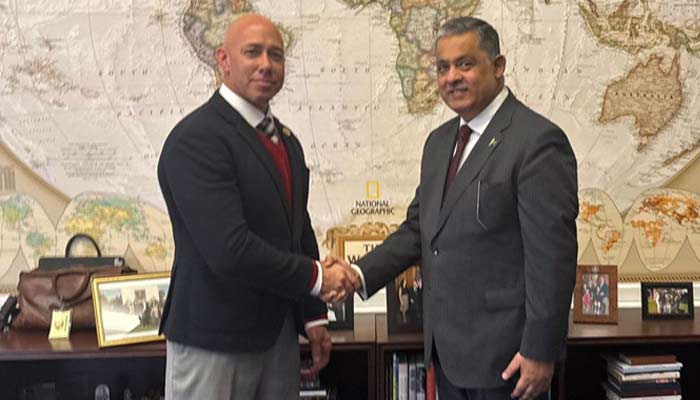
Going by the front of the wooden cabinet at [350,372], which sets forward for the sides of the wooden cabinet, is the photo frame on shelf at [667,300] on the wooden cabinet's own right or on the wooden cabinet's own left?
on the wooden cabinet's own left

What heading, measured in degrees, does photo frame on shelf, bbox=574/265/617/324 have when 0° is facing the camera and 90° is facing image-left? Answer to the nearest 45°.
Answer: approximately 0°

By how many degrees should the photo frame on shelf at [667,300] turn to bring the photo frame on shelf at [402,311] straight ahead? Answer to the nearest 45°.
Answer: approximately 45° to its right

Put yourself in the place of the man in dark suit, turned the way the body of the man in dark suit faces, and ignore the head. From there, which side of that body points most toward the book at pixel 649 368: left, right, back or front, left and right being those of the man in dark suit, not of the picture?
back

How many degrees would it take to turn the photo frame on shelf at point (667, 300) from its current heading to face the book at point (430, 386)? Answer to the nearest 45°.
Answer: approximately 45° to its right

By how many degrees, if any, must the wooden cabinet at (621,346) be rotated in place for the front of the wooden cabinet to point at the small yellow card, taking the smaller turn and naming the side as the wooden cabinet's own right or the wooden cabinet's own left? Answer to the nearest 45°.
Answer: approximately 45° to the wooden cabinet's own right

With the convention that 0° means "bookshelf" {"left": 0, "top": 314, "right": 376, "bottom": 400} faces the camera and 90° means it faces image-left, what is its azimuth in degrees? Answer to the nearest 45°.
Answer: approximately 0°

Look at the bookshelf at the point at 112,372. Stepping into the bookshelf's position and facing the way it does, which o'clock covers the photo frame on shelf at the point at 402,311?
The photo frame on shelf is roughly at 10 o'clock from the bookshelf.

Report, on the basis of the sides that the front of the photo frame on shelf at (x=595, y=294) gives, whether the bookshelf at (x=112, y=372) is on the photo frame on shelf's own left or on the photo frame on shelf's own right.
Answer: on the photo frame on shelf's own right

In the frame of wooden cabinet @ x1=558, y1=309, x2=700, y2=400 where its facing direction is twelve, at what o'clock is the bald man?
The bald man is roughly at 1 o'clock from the wooden cabinet.
